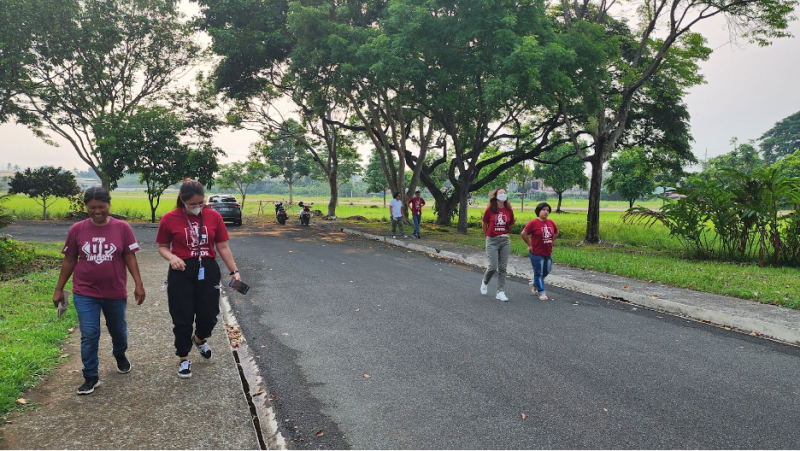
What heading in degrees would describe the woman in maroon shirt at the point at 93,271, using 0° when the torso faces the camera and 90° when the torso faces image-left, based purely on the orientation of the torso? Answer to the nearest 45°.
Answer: approximately 0°

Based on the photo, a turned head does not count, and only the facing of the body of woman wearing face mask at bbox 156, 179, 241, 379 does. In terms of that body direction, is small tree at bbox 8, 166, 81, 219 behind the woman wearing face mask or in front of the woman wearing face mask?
behind

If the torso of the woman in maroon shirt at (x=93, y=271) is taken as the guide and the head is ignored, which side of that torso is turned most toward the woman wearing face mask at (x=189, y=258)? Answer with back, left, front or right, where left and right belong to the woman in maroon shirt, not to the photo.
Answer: left

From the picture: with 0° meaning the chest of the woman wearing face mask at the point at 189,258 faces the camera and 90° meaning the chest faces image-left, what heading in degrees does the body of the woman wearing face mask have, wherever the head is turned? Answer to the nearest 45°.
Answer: approximately 0°

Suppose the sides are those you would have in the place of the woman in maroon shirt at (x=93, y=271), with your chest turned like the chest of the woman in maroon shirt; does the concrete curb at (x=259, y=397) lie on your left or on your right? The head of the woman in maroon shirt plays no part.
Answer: on your left

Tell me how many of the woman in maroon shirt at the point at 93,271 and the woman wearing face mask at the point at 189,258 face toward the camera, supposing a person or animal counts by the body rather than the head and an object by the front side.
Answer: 2

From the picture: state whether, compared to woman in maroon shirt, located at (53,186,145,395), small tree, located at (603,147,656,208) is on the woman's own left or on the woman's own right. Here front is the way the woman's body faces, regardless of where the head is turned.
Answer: on the woman's own left

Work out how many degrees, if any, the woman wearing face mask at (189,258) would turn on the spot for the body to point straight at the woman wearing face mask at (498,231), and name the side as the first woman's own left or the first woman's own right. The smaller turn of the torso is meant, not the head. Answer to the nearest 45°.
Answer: approximately 135° to the first woman's own left

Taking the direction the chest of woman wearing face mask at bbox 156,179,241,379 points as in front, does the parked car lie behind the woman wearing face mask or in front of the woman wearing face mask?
behind
